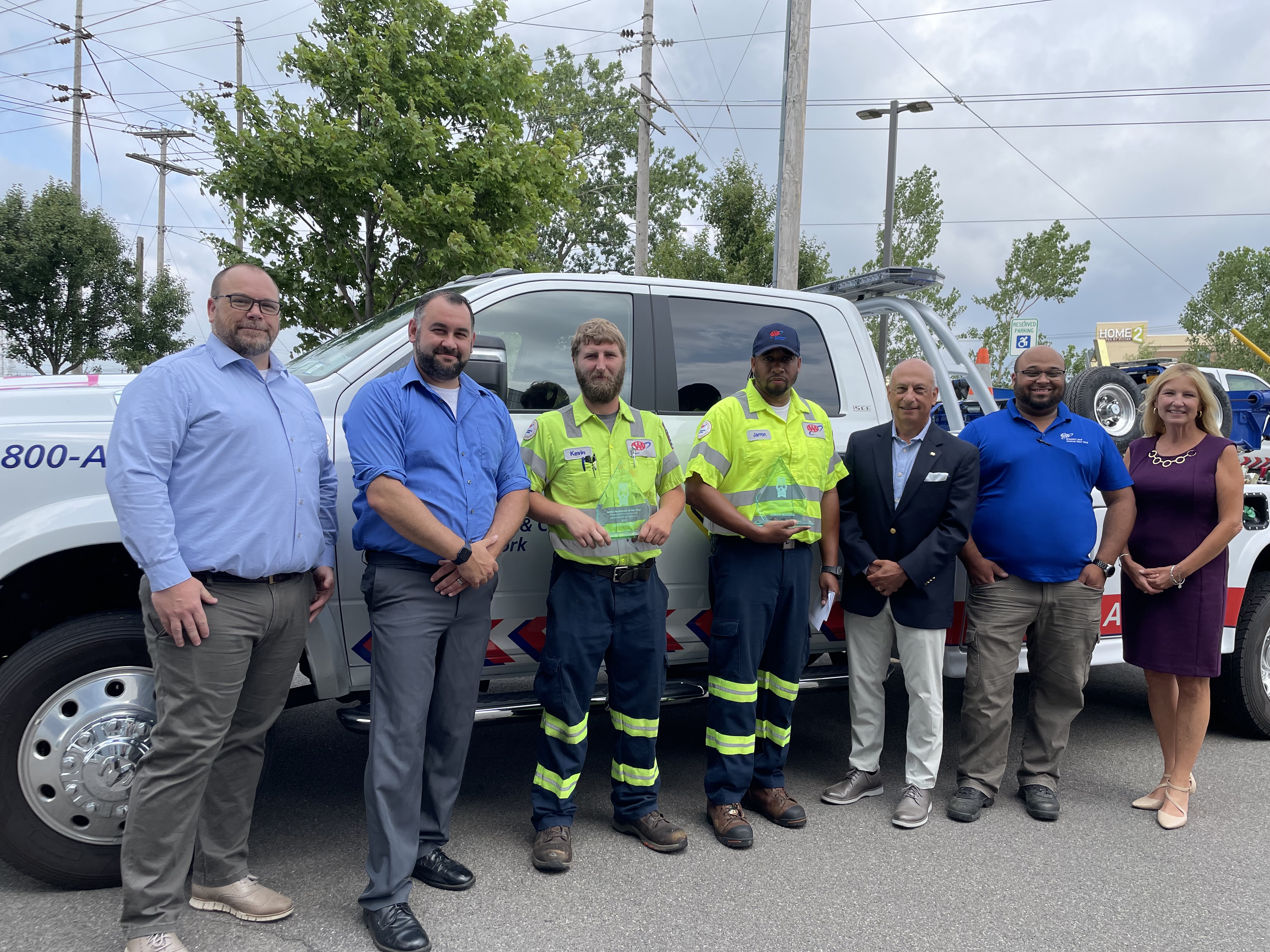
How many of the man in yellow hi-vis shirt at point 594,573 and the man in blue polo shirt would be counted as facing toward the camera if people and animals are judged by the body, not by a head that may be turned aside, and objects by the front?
2

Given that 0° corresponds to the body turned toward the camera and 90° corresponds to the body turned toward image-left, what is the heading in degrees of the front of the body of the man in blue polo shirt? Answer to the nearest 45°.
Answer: approximately 0°

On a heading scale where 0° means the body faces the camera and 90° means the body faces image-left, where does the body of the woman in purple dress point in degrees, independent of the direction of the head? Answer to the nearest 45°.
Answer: approximately 45°

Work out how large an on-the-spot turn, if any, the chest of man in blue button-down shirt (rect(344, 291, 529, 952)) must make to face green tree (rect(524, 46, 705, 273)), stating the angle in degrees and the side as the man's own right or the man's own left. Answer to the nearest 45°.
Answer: approximately 135° to the man's own left

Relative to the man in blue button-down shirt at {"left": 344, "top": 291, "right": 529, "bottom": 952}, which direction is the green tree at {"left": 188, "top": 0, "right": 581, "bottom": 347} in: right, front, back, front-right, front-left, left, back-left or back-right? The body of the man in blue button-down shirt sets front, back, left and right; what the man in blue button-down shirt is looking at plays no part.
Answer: back-left

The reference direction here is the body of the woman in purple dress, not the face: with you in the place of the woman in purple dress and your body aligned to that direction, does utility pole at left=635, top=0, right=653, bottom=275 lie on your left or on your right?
on your right

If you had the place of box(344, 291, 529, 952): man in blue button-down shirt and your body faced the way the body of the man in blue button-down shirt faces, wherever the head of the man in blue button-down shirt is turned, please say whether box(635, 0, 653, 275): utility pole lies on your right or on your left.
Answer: on your left

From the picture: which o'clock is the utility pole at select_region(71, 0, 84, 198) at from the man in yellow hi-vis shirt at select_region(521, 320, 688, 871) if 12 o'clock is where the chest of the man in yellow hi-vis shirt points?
The utility pole is roughly at 5 o'clock from the man in yellow hi-vis shirt.
